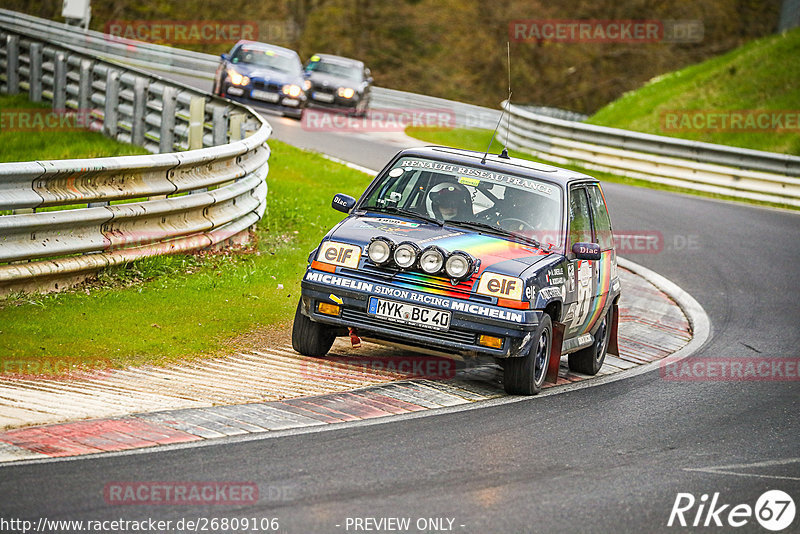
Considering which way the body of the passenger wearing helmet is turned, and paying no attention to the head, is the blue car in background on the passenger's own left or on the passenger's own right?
on the passenger's own right

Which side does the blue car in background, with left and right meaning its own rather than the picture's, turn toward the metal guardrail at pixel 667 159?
front

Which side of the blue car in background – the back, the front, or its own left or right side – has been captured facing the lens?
front

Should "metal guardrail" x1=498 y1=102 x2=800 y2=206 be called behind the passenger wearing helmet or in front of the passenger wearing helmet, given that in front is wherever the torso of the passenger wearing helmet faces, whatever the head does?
behind

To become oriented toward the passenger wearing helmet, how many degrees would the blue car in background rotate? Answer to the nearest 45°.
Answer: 0° — it already faces them

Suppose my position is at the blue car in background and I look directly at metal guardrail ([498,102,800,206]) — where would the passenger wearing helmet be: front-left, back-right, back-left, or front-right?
front-right

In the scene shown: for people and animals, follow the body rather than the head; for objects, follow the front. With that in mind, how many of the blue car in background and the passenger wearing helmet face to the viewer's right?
0

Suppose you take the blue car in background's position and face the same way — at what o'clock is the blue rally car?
The blue rally car is roughly at 12 o'clock from the blue car in background.

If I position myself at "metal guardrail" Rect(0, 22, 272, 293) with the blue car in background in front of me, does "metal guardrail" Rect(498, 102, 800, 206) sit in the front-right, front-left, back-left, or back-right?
front-right

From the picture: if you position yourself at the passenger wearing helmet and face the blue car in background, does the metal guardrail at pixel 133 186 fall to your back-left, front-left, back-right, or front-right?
front-left

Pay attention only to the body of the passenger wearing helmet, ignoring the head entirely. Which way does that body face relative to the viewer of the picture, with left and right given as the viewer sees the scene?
facing the viewer and to the left of the viewer

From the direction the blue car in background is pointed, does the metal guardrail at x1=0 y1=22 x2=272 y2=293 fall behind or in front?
in front
